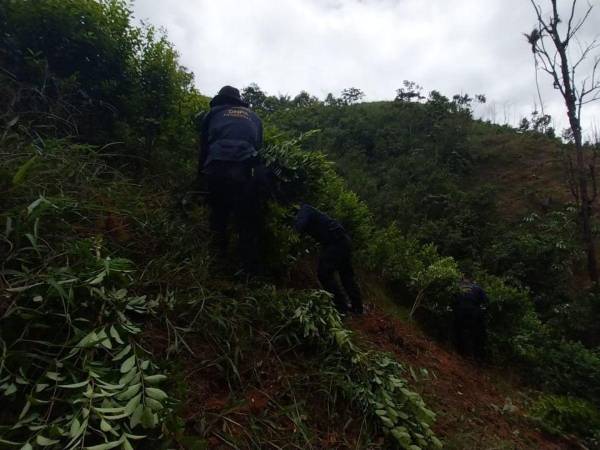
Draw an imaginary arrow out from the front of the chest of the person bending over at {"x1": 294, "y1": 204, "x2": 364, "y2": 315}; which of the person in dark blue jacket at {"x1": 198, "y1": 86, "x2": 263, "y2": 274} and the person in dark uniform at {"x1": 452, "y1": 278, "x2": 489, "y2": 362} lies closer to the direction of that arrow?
the person in dark blue jacket

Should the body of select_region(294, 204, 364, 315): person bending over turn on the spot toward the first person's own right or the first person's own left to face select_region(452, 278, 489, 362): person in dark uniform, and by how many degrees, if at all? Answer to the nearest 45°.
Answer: approximately 135° to the first person's own right

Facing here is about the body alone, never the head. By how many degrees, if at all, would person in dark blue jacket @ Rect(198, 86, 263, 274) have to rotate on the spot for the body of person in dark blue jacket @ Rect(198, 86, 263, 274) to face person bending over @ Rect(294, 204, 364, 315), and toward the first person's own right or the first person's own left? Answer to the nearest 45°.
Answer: approximately 90° to the first person's own right

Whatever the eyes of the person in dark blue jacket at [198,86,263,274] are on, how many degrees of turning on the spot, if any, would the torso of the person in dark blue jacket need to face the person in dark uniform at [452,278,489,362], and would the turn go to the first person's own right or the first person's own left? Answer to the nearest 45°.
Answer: approximately 90° to the first person's own right

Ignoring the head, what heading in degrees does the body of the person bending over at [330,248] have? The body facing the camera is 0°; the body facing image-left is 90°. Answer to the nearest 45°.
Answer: approximately 90°

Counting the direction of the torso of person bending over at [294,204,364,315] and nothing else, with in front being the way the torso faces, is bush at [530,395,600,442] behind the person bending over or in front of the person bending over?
behind

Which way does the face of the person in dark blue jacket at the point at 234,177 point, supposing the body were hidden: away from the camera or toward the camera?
away from the camera

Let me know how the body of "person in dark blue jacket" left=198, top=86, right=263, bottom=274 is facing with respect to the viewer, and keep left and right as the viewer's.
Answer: facing away from the viewer
